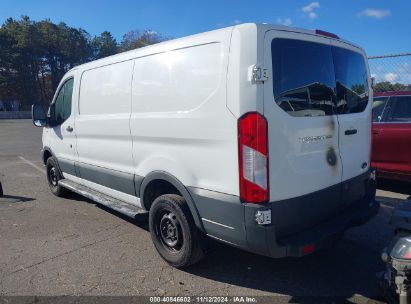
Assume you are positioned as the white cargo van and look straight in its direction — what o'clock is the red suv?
The red suv is roughly at 3 o'clock from the white cargo van.

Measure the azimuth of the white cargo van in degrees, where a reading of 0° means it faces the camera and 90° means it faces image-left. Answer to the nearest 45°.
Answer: approximately 135°
